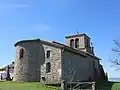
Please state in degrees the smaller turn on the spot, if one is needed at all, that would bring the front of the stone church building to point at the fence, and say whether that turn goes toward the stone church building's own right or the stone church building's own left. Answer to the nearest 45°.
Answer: approximately 135° to the stone church building's own right

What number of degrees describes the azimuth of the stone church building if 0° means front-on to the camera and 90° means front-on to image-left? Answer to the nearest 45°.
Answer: approximately 225°
